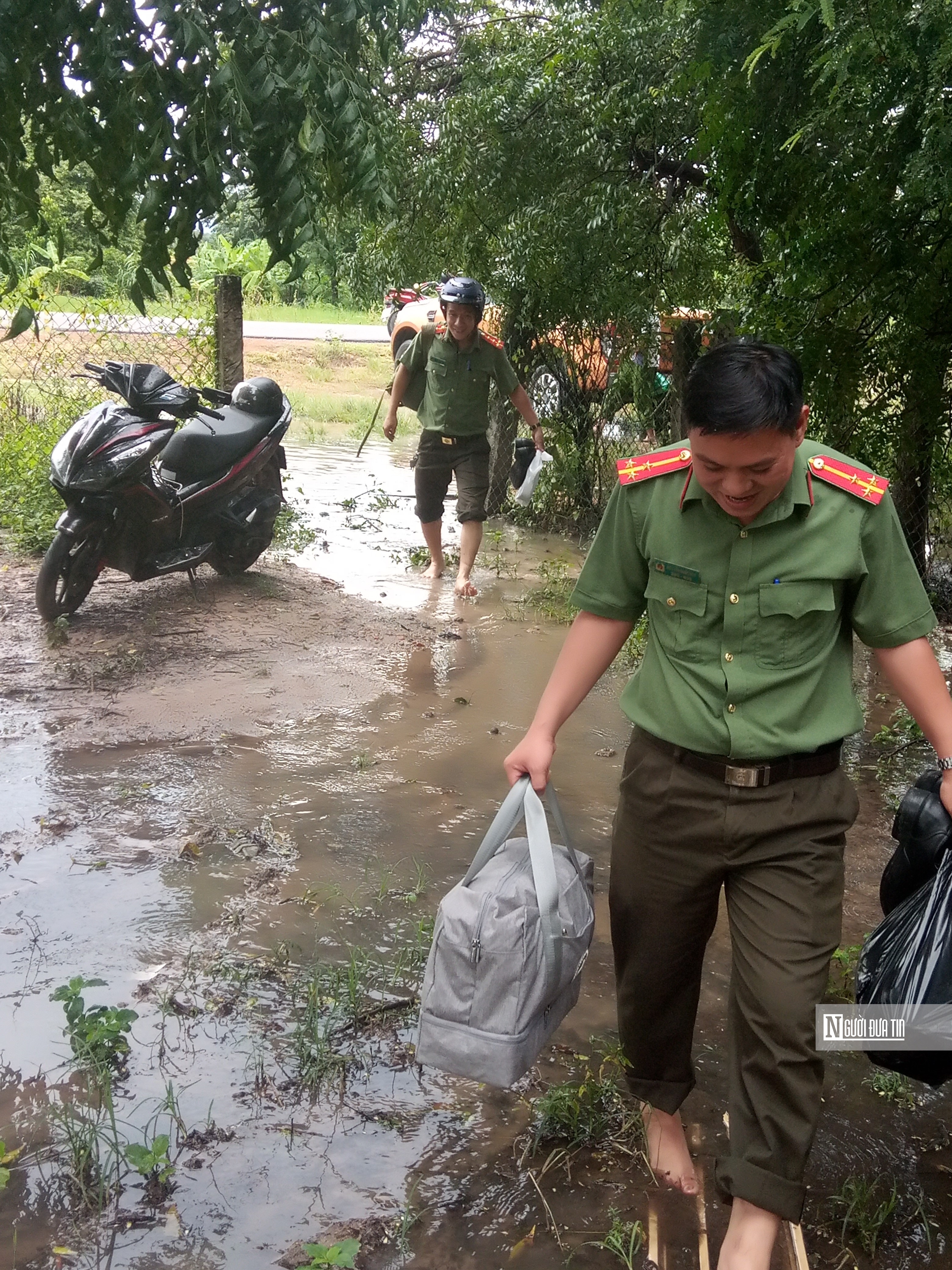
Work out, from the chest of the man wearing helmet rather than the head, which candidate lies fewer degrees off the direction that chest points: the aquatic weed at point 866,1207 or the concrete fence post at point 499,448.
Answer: the aquatic weed

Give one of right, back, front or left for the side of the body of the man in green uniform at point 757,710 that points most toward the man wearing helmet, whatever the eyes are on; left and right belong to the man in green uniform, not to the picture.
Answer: back

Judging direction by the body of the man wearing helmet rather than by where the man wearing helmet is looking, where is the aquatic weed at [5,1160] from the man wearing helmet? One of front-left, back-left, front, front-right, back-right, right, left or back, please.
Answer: front

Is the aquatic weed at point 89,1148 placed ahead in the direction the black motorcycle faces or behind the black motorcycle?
ahead

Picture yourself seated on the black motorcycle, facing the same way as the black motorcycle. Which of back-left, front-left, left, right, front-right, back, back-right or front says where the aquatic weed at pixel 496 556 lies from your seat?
back

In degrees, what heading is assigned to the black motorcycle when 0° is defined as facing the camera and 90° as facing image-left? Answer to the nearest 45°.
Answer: approximately 45°

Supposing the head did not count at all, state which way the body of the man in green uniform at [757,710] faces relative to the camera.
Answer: toward the camera

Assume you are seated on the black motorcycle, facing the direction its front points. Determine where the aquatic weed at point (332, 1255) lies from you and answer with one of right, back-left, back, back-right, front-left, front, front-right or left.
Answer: front-left

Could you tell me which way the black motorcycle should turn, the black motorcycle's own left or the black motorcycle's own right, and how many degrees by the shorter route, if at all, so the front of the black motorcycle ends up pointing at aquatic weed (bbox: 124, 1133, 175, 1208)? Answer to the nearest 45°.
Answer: approximately 45° to the black motorcycle's own left

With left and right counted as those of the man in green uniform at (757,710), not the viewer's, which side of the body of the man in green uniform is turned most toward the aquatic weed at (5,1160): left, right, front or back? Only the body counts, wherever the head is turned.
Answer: right

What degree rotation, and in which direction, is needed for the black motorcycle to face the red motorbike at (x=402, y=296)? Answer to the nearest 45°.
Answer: approximately 135° to its right

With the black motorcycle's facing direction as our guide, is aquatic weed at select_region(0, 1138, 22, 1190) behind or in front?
in front
